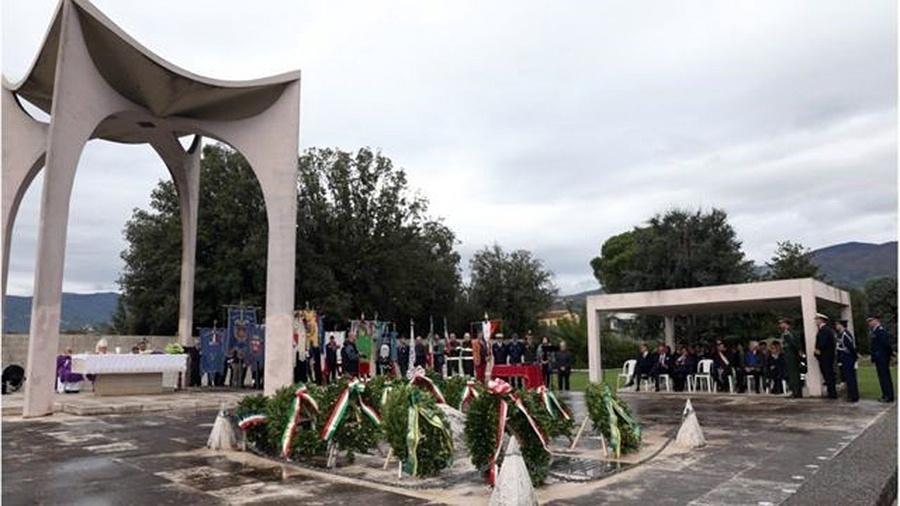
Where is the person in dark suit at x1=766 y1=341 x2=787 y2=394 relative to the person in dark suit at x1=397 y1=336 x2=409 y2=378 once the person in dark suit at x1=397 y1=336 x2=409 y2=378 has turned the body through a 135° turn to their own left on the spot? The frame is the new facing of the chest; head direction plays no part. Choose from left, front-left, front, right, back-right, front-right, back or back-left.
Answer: right

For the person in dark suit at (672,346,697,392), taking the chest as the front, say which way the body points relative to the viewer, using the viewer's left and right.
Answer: facing the viewer and to the left of the viewer

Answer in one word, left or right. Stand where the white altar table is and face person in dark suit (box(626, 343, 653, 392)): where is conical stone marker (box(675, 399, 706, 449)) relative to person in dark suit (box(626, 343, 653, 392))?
right

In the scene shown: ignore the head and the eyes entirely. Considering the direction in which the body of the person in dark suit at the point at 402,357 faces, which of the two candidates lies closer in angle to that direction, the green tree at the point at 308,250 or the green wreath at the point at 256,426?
the green wreath

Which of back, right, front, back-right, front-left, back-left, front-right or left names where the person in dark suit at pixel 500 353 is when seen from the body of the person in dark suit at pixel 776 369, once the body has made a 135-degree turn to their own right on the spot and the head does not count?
left

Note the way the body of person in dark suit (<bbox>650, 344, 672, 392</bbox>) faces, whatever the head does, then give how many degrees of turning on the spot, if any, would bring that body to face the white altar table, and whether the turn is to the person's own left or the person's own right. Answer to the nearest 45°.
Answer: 0° — they already face it

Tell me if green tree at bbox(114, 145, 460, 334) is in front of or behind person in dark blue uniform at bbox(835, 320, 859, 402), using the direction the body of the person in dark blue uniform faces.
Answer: in front

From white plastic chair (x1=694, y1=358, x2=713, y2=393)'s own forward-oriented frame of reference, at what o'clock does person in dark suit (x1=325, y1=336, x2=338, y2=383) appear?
The person in dark suit is roughly at 3 o'clock from the white plastic chair.

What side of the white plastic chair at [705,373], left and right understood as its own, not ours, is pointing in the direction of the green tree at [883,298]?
back

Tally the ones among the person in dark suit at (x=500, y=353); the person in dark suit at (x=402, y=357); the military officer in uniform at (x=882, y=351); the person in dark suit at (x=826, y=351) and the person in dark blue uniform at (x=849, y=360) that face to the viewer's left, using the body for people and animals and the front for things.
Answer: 3

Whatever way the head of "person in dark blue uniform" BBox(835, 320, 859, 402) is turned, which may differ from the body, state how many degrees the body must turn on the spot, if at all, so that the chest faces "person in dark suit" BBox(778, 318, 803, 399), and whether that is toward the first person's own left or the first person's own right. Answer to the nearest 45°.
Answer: approximately 45° to the first person's own right

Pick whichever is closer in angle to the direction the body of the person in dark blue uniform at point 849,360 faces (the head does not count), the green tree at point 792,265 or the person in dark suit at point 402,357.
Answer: the person in dark suit

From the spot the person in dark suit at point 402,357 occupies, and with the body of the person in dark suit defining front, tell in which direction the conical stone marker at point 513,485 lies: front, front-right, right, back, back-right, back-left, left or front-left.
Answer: front

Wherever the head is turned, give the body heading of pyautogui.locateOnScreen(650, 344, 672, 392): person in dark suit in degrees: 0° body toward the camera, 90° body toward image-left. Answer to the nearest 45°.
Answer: approximately 45°

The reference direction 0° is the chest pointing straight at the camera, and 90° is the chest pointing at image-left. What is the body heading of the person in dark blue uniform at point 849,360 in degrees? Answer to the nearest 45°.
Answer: approximately 90°

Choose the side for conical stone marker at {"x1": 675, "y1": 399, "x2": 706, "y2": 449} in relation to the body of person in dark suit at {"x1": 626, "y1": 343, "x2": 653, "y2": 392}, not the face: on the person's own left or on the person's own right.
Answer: on the person's own left

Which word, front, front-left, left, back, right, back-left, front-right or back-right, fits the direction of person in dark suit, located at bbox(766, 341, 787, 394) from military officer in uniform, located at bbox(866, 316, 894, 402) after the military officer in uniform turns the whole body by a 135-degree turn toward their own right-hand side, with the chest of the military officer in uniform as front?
left
